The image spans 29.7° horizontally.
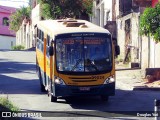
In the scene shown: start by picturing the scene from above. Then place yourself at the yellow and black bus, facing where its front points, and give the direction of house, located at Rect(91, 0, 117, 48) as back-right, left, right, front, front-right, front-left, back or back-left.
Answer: back

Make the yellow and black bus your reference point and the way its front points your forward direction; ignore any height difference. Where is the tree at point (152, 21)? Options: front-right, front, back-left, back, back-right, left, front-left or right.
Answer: back-left

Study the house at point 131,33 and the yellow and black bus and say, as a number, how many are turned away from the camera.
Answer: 0

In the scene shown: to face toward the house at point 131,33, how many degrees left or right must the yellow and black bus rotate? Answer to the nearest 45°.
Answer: approximately 180°

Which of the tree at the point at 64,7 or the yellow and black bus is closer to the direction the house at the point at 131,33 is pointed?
the yellow and black bus

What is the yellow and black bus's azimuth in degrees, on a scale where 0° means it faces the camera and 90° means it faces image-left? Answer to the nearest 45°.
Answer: approximately 0°

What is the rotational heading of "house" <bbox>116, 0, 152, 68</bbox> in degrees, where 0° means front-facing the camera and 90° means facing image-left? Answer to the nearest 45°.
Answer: approximately 45°

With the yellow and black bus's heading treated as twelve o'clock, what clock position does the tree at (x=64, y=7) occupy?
The tree is roughly at 6 o'clock from the yellow and black bus.

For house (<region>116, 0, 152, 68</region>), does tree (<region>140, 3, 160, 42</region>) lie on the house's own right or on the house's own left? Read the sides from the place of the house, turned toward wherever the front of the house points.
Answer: on the house's own left
